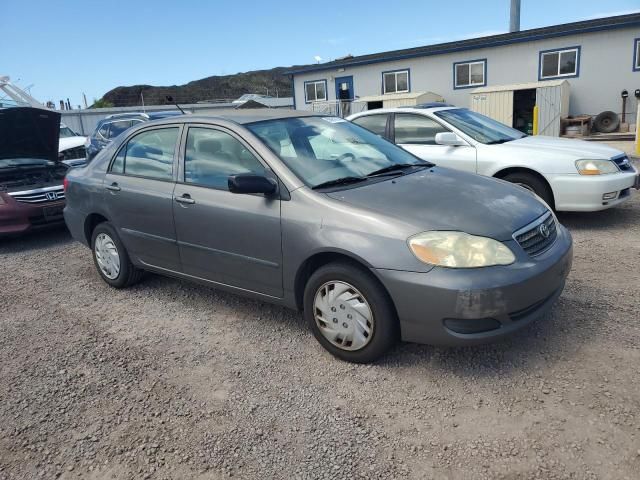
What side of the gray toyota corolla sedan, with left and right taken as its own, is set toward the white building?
left

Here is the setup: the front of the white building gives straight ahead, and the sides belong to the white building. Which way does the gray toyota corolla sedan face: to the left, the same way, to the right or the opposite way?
to the left

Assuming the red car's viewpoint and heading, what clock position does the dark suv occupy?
The dark suv is roughly at 8 o'clock from the red car.

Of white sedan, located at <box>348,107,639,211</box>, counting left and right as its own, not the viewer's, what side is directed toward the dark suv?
back

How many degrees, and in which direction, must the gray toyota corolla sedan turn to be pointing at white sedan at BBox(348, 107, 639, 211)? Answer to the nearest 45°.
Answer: approximately 90° to its left

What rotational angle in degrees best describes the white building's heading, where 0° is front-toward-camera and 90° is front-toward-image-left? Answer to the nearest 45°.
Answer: approximately 45°

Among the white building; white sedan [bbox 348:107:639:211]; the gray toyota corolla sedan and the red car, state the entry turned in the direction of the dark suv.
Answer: the white building

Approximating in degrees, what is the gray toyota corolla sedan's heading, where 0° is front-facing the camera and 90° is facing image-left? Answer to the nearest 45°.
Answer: approximately 315°

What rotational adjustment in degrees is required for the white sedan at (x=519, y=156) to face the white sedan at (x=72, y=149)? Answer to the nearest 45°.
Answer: approximately 135° to its right

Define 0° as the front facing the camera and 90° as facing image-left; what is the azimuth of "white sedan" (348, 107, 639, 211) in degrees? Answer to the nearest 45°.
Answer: approximately 315°
